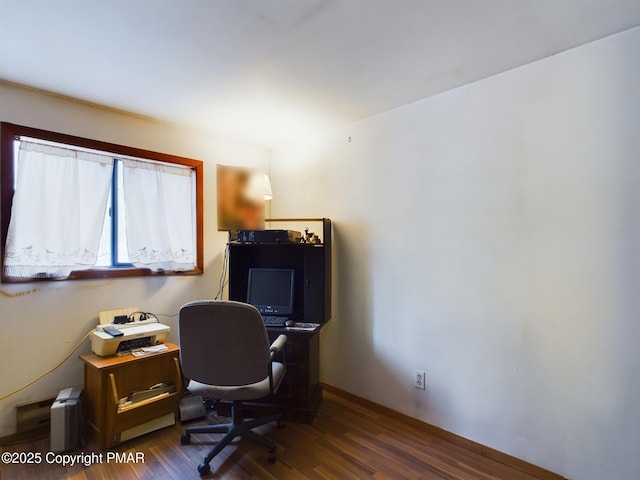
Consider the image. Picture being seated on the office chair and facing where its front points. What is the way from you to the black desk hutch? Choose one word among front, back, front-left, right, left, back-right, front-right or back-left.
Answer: front

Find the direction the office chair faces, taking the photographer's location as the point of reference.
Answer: facing away from the viewer and to the right of the viewer

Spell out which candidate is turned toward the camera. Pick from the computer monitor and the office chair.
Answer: the computer monitor

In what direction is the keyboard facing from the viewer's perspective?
toward the camera

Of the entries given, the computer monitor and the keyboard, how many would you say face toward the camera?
2

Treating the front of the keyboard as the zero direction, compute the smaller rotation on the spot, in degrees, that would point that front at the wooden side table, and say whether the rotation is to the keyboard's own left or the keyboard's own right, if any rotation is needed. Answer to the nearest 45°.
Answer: approximately 90° to the keyboard's own right

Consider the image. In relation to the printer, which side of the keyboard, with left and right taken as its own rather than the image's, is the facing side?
right

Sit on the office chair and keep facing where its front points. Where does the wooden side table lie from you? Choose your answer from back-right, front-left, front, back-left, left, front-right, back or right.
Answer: left

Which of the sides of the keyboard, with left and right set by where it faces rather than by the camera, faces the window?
right

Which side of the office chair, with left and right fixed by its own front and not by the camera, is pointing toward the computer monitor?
front

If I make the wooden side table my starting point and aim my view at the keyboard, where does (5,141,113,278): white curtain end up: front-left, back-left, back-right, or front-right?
back-left

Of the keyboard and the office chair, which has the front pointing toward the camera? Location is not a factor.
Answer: the keyboard

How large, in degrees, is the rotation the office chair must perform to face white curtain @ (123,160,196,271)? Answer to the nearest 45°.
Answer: approximately 90° to its left

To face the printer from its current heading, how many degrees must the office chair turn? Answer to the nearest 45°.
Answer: approximately 90° to its left

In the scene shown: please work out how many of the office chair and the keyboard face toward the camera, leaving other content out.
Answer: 1

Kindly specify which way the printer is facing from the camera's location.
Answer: facing the viewer and to the right of the viewer

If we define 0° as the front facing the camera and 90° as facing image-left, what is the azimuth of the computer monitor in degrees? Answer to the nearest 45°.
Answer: approximately 0°
